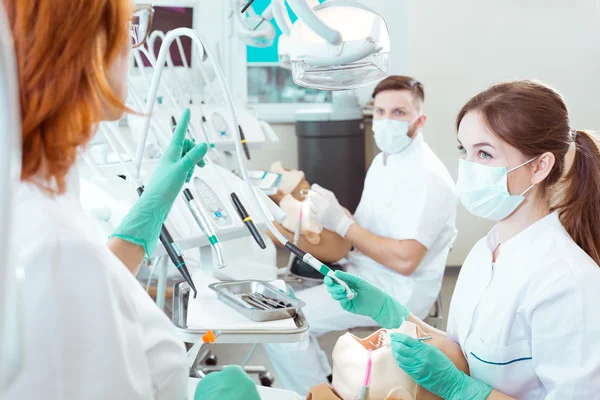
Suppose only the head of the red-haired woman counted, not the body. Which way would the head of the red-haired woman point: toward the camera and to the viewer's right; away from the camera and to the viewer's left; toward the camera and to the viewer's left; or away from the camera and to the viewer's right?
away from the camera and to the viewer's right

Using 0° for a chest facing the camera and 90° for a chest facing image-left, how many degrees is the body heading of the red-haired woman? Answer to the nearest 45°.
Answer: approximately 225°

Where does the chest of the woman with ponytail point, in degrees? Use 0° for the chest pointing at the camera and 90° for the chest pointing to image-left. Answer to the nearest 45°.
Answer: approximately 45°

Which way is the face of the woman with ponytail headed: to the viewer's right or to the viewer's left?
to the viewer's left

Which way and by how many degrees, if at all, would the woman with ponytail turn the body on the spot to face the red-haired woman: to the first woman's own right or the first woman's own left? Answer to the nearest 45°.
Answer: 0° — they already face them
